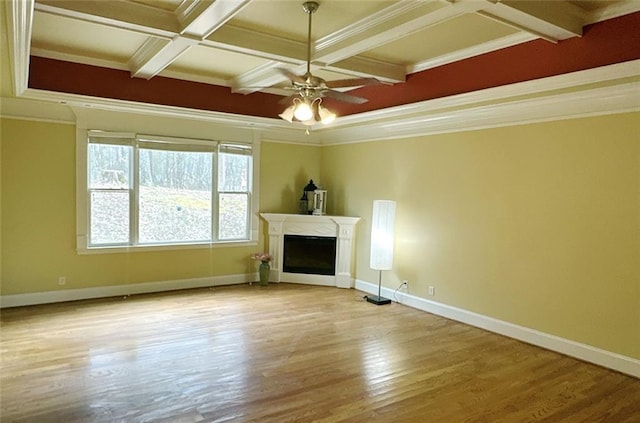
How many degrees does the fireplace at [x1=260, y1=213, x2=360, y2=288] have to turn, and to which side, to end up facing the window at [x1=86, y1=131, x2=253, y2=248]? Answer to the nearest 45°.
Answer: approximately 90° to its right

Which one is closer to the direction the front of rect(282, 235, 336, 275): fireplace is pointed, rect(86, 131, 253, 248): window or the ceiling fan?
the ceiling fan

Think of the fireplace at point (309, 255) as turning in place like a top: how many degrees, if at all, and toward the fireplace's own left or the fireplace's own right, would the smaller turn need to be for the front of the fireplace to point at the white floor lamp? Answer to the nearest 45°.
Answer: approximately 45° to the fireplace's own left

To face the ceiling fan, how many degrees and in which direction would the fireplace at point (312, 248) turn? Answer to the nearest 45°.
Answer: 0° — it already faces it

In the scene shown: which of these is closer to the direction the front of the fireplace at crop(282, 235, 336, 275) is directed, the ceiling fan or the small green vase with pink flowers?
the ceiling fan

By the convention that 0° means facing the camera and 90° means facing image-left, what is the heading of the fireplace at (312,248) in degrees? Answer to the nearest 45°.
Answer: approximately 0°

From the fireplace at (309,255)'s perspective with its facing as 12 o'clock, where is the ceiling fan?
The ceiling fan is roughly at 12 o'clock from the fireplace.

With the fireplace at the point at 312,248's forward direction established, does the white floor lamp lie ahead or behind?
ahead
